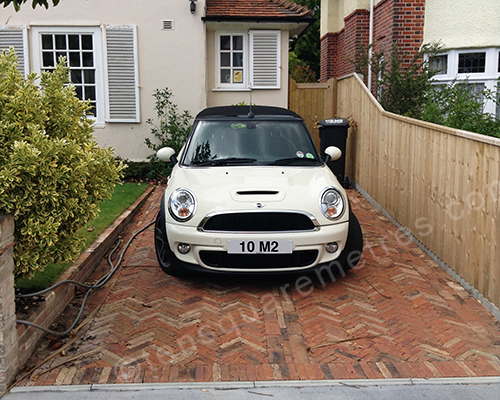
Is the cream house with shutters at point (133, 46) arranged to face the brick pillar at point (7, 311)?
yes

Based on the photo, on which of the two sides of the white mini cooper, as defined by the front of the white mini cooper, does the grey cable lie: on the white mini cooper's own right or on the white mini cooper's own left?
on the white mini cooper's own right

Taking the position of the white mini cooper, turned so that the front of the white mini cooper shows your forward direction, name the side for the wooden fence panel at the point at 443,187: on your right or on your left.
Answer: on your left

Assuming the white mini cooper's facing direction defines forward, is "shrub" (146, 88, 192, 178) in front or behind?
behind

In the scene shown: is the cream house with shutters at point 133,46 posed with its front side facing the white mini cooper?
yes

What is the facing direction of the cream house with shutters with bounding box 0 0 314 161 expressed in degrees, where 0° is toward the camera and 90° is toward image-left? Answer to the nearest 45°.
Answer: approximately 0°

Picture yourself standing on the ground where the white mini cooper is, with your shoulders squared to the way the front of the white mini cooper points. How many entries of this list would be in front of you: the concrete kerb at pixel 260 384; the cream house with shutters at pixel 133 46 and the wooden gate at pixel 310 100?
1

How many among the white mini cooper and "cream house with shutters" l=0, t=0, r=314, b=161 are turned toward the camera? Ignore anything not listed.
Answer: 2

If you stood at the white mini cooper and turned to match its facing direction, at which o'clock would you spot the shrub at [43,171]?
The shrub is roughly at 2 o'clock from the white mini cooper.

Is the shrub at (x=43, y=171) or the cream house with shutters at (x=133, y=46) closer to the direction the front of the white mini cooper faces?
the shrub

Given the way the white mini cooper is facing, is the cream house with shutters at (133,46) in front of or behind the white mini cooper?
behind

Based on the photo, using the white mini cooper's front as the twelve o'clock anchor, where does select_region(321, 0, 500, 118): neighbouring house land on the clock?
The neighbouring house is roughly at 7 o'clock from the white mini cooper.

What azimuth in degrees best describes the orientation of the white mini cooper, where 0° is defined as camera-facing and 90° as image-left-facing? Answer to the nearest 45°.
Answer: approximately 0°
